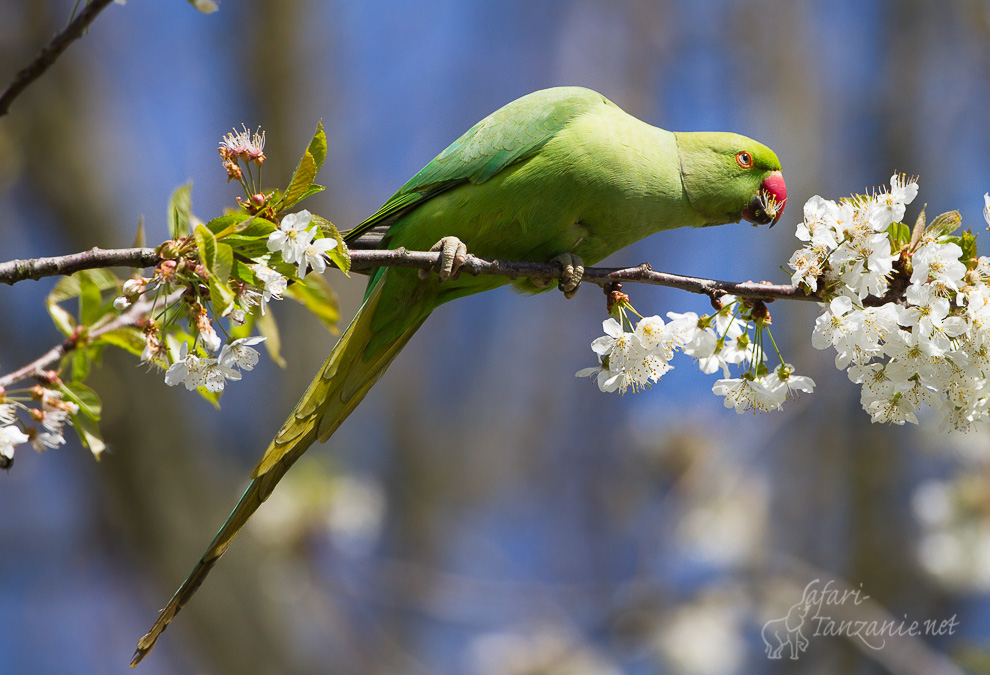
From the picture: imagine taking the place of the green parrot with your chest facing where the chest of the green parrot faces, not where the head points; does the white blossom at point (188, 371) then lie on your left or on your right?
on your right

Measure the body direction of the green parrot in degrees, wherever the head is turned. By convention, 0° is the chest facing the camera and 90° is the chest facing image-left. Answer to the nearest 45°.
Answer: approximately 270°

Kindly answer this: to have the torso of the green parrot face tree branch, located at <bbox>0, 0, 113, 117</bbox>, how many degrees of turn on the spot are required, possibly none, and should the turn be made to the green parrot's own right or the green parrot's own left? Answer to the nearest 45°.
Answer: approximately 135° to the green parrot's own right
